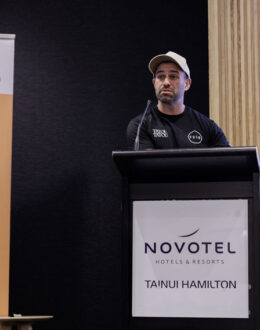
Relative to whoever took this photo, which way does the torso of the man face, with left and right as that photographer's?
facing the viewer

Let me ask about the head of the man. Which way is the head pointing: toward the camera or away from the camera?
toward the camera
